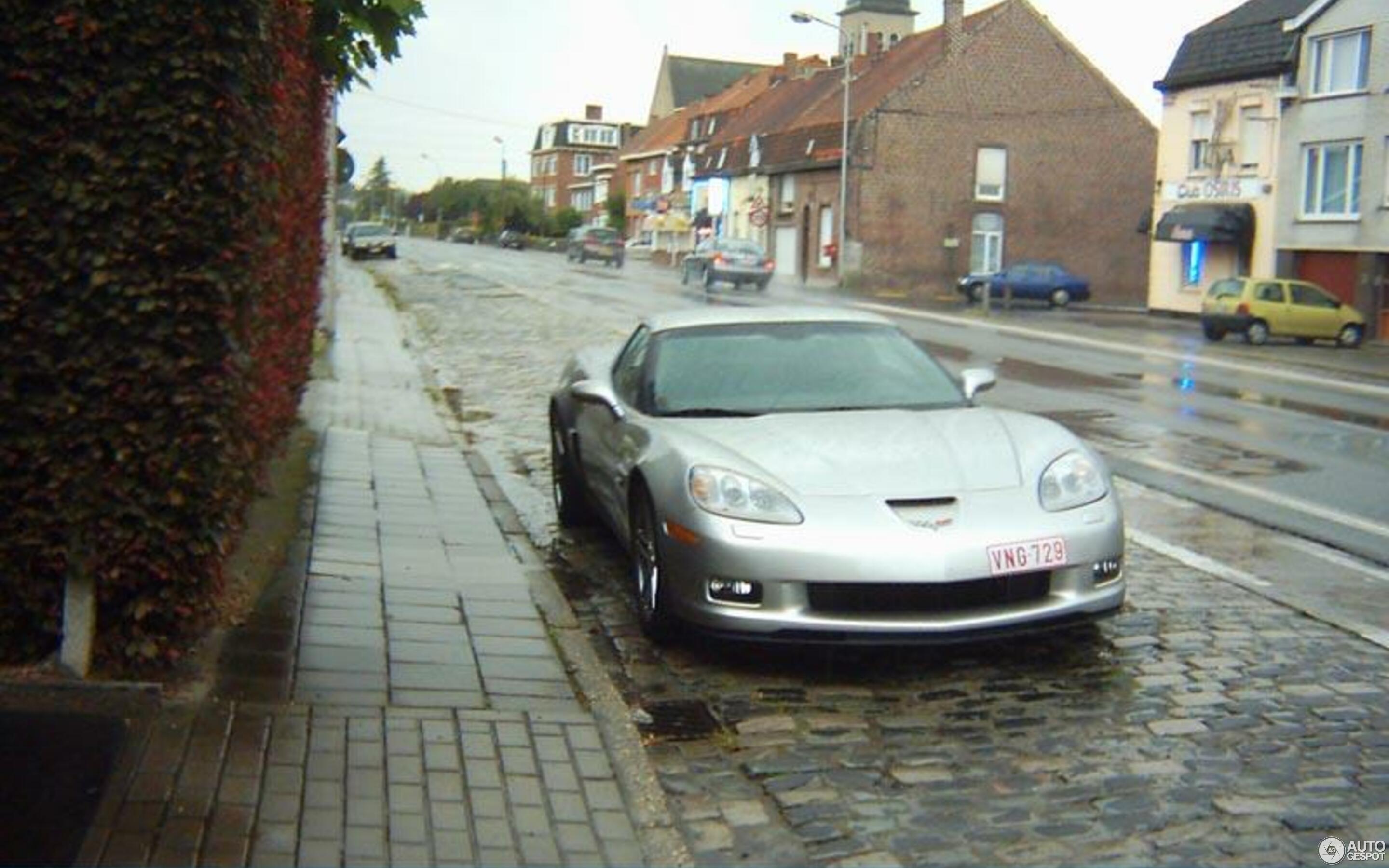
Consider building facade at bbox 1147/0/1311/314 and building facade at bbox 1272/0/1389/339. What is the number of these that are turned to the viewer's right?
0

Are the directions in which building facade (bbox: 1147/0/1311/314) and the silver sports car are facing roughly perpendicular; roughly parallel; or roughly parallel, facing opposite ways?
roughly perpendicular

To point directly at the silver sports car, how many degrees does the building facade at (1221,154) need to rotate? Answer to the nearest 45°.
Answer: approximately 45° to its left

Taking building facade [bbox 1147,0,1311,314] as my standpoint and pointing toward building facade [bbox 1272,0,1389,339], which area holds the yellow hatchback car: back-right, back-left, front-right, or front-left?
front-right

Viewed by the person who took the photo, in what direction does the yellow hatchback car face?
facing away from the viewer and to the right of the viewer

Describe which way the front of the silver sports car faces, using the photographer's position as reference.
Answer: facing the viewer and to the right of the viewer

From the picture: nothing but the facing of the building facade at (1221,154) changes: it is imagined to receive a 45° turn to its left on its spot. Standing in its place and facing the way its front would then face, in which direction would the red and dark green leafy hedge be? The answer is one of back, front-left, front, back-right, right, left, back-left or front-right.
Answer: front

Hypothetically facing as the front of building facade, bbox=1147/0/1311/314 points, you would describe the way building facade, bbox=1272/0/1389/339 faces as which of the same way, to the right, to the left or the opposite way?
the same way

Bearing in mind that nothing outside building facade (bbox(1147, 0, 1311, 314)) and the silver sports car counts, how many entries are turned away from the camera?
0

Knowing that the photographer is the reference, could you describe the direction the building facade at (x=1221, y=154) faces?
facing the viewer and to the left of the viewer

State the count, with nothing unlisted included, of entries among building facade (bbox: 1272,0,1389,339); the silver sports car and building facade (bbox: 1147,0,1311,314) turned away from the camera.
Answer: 0

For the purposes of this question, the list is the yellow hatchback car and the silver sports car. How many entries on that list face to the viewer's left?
0

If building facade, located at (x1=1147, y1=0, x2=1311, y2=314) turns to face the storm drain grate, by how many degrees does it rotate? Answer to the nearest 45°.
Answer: approximately 45° to its left

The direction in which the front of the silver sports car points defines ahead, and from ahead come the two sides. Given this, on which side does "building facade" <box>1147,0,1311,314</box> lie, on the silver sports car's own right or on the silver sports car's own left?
on the silver sports car's own left

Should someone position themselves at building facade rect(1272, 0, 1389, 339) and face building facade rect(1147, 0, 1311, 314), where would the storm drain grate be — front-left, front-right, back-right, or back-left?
back-left

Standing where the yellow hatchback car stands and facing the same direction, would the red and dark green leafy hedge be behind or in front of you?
behind
